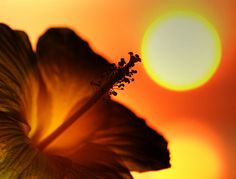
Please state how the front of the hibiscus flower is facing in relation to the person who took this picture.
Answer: facing the viewer and to the right of the viewer
